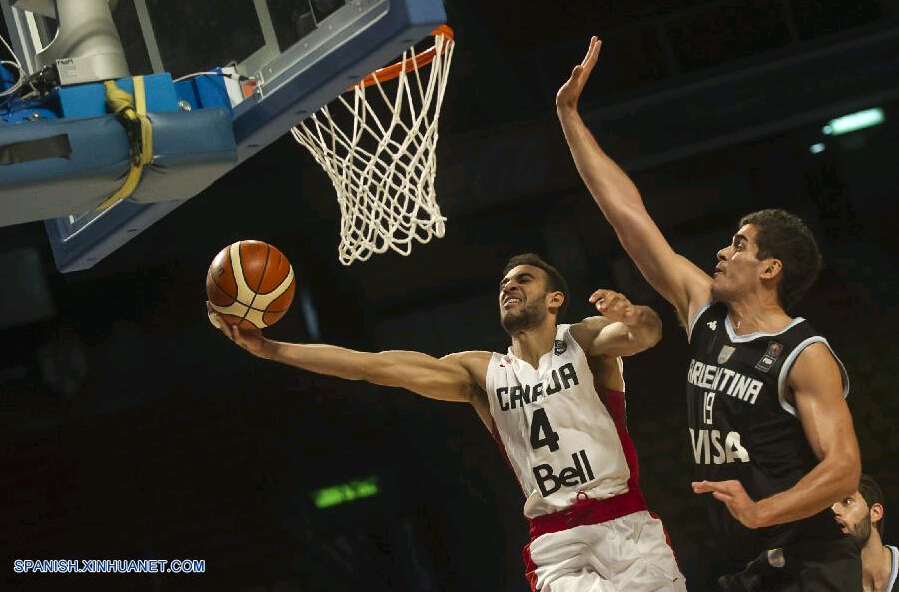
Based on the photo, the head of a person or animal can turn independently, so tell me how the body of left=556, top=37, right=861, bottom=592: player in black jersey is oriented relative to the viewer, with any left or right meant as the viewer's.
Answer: facing the viewer and to the left of the viewer

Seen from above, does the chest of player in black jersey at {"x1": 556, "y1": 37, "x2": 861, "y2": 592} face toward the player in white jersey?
no

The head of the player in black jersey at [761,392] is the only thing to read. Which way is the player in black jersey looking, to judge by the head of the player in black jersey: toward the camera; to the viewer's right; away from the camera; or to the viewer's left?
to the viewer's left

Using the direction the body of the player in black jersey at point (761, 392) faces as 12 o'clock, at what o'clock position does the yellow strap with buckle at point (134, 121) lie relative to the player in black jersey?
The yellow strap with buckle is roughly at 1 o'clock from the player in black jersey.

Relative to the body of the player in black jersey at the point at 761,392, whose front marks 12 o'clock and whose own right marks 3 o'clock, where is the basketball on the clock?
The basketball is roughly at 2 o'clock from the player in black jersey.

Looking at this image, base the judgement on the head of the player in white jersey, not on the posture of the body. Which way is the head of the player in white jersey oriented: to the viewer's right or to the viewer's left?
to the viewer's left
